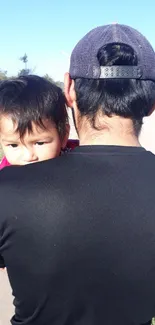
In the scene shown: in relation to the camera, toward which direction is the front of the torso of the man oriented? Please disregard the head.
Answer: away from the camera

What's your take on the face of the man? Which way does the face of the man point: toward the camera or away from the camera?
away from the camera
